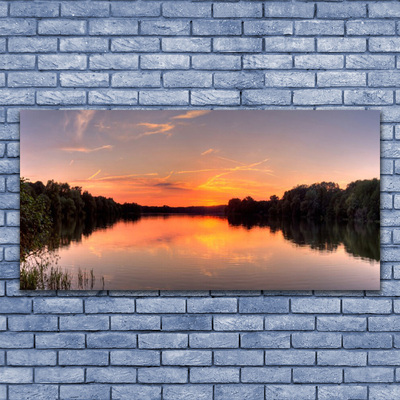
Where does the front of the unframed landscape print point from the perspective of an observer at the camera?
facing the viewer
